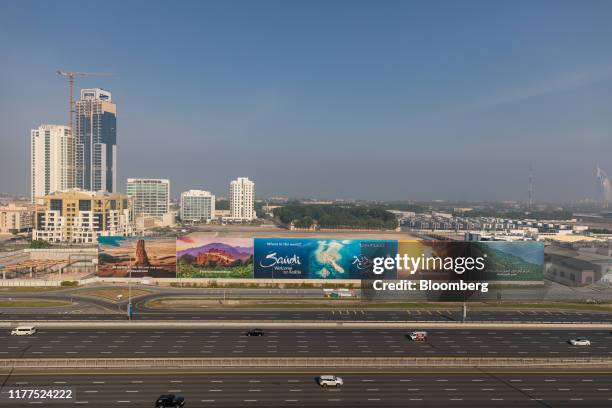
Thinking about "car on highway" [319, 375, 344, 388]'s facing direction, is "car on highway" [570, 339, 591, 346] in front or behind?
in front

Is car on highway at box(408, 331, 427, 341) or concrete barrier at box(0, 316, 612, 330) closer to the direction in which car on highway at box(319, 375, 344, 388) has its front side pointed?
the car on highway

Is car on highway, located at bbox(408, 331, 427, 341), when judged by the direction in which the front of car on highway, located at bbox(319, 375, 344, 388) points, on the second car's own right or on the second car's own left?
on the second car's own left

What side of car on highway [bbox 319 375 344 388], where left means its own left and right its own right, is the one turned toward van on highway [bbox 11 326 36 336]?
back

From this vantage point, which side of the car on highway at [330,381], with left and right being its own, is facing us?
right

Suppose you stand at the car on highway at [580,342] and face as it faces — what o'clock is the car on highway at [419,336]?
the car on highway at [419,336] is roughly at 11 o'clock from the car on highway at [580,342].

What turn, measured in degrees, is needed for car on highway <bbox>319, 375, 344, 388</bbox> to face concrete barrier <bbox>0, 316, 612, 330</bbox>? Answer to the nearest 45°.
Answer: approximately 90° to its left

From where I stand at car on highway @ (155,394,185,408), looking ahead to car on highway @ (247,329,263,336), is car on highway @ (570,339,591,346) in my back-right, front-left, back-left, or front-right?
front-right

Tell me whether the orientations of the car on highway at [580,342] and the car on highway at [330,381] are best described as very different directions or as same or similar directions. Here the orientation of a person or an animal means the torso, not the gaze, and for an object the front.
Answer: very different directions

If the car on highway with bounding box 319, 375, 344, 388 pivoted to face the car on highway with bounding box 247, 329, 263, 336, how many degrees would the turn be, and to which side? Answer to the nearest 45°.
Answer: approximately 135° to its left

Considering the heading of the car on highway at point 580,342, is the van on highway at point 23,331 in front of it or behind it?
in front

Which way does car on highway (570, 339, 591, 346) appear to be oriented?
to the viewer's left

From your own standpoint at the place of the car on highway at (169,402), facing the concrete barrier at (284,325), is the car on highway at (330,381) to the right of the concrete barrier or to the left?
right
